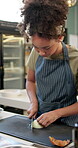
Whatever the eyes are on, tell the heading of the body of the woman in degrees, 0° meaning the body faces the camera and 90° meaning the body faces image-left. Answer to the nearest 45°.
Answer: approximately 45°

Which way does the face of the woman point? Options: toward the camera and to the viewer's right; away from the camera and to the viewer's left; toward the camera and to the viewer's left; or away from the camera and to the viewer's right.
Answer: toward the camera and to the viewer's left
